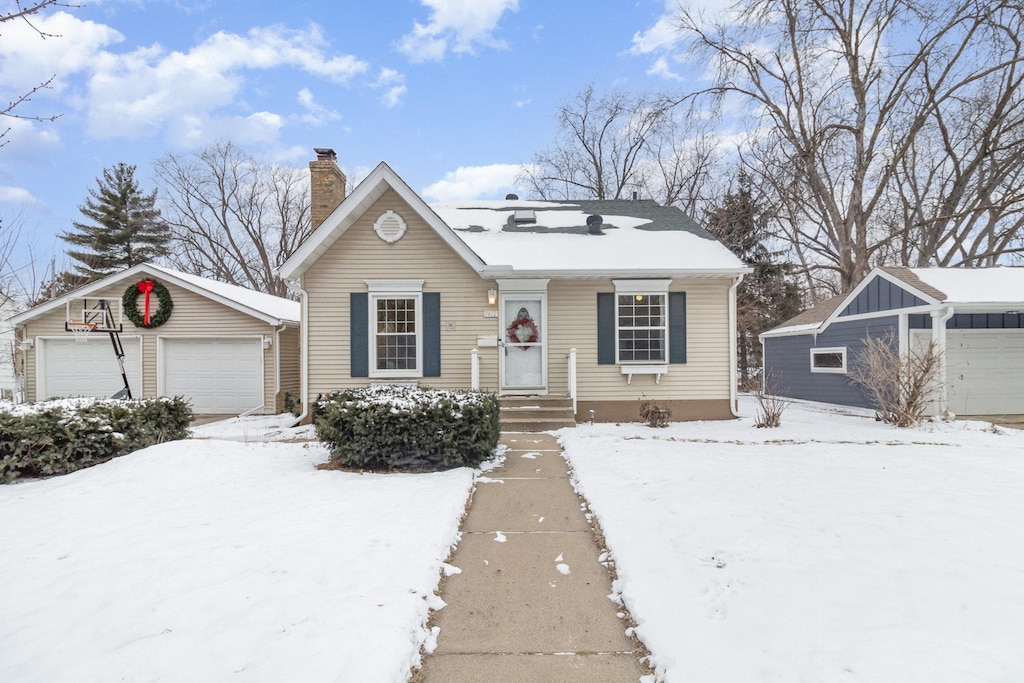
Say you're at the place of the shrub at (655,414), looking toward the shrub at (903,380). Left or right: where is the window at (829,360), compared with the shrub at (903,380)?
left

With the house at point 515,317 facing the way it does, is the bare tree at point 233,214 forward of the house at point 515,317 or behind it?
behind

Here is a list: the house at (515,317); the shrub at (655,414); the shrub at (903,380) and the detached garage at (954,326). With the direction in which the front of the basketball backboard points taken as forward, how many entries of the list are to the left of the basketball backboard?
4

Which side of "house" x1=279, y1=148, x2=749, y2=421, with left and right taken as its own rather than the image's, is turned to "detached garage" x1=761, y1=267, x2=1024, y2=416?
left

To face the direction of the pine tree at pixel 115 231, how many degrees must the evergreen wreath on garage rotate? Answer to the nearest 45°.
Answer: approximately 180°

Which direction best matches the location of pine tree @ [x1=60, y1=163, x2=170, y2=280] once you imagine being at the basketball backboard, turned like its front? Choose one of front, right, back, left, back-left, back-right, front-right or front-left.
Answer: back-right

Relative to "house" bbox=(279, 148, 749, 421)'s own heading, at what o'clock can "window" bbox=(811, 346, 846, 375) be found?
The window is roughly at 8 o'clock from the house.

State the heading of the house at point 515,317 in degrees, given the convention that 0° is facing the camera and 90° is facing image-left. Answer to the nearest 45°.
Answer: approximately 0°

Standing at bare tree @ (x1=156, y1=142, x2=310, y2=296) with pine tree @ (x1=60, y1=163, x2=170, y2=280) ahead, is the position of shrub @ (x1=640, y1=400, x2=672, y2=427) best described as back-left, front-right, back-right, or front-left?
back-left

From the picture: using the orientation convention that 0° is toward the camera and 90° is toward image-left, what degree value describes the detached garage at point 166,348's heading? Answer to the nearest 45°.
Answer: approximately 0°

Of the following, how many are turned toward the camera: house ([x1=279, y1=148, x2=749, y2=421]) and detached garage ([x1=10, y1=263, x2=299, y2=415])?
2

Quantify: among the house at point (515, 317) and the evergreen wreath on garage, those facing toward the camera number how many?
2

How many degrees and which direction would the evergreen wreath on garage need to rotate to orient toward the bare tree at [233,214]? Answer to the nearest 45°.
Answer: approximately 180°
